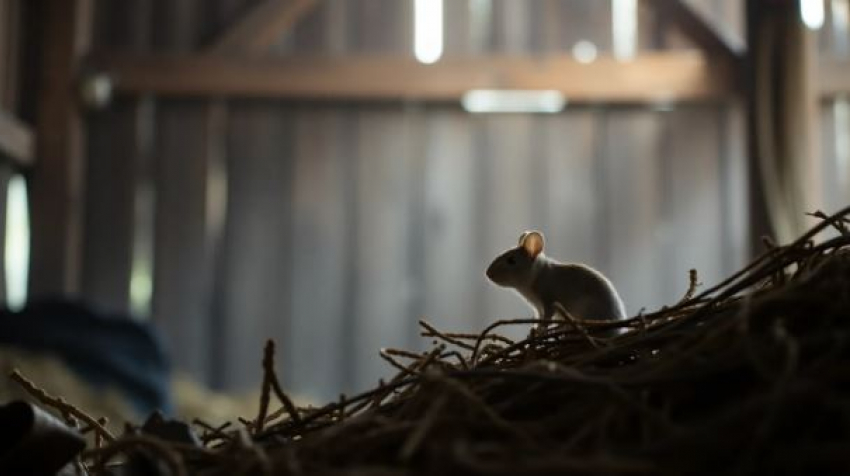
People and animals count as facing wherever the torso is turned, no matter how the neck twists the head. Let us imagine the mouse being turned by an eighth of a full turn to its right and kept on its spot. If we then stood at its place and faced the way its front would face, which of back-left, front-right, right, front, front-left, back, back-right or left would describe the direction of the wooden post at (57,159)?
front

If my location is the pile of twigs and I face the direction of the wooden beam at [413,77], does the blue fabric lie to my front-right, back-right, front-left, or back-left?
front-left

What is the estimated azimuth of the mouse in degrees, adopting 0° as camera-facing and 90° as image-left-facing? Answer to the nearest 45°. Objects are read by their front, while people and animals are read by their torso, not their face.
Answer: approximately 90°

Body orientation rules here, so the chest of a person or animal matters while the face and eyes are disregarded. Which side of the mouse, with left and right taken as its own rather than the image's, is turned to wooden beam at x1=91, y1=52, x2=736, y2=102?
right

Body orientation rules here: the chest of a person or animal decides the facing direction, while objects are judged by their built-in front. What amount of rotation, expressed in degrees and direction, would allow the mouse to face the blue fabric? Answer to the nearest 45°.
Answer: approximately 45° to its right
